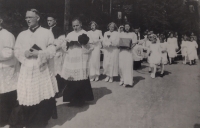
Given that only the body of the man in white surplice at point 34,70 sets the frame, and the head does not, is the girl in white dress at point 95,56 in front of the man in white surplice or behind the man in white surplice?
behind

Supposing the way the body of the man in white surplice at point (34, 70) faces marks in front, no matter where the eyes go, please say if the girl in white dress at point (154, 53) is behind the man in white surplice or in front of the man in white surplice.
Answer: behind

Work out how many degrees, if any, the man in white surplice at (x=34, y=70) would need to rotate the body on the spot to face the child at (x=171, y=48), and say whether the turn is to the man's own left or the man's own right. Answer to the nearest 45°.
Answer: approximately 180°

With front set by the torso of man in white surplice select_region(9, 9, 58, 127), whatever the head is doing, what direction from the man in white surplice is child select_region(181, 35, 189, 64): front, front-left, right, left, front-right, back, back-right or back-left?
back

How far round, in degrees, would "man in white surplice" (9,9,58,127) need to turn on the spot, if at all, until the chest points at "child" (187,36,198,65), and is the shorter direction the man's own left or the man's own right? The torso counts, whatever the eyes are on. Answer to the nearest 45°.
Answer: approximately 180°

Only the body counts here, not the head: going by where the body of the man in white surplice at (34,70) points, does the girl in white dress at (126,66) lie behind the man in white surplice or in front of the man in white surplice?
behind

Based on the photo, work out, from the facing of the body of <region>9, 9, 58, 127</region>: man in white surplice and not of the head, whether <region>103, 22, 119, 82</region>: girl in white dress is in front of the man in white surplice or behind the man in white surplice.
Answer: behind

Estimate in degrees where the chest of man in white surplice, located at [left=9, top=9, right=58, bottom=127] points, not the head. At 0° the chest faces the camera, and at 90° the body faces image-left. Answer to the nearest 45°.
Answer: approximately 45°
